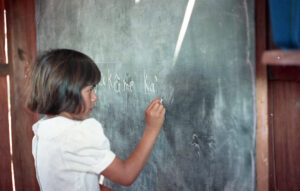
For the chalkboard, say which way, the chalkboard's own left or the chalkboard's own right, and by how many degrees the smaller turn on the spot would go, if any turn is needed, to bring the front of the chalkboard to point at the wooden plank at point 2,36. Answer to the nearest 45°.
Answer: approximately 135° to the chalkboard's own right

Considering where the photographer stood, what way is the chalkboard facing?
facing the viewer

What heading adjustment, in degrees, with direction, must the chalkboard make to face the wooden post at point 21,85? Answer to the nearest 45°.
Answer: approximately 135° to its right

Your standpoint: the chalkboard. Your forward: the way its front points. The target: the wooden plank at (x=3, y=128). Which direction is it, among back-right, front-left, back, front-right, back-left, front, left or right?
back-right
